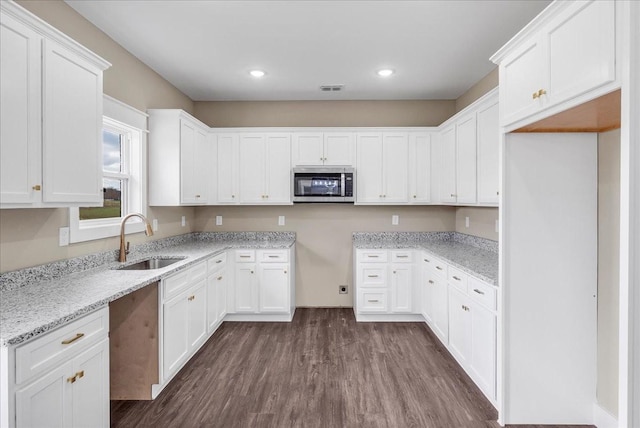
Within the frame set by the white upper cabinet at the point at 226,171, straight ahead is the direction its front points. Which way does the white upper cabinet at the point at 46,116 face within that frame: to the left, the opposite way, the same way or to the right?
to the left

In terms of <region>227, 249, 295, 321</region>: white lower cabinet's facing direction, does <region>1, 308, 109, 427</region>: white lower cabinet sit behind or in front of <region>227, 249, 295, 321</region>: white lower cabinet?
in front

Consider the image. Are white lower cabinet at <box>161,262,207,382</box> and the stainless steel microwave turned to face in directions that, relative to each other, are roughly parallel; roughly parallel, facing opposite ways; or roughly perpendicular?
roughly perpendicular

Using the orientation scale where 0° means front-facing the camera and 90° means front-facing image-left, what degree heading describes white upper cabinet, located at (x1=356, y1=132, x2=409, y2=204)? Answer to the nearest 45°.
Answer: approximately 0°

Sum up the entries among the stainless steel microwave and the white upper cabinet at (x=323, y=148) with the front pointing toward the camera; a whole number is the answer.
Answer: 2

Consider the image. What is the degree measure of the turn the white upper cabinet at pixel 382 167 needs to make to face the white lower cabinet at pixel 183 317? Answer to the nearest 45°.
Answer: approximately 45° to its right

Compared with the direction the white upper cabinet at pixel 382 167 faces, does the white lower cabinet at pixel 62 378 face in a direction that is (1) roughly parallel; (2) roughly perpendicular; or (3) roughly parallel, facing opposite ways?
roughly perpendicular

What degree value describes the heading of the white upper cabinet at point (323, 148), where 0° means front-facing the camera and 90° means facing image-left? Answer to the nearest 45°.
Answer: approximately 0°

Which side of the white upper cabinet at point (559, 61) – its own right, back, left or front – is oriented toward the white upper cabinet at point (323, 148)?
right
